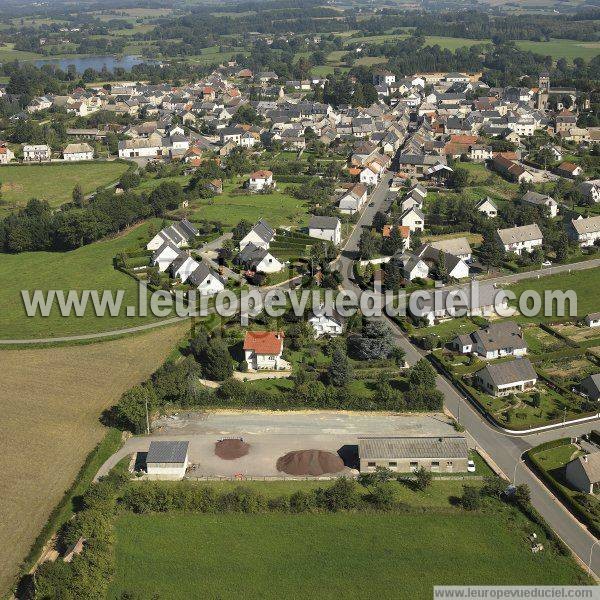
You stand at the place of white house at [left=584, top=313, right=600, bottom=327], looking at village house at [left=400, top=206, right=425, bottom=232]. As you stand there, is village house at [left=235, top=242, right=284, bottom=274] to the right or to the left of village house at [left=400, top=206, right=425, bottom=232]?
left

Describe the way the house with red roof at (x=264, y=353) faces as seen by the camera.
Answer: facing the viewer

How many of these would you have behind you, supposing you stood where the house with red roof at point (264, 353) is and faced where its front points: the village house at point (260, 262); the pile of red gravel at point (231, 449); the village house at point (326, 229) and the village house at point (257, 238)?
3

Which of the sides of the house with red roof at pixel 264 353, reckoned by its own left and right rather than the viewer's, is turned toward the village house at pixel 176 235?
back

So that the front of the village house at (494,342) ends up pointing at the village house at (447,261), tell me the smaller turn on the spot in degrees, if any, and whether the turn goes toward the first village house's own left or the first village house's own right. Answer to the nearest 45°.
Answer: approximately 180°

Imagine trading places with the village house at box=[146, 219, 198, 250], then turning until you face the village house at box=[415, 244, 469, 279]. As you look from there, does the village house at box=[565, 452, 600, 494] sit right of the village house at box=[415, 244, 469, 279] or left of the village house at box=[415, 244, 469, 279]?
right

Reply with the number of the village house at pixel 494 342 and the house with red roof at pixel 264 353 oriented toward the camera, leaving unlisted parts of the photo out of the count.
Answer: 2

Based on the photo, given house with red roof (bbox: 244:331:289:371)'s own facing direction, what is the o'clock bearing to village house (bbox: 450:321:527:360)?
The village house is roughly at 9 o'clock from the house with red roof.

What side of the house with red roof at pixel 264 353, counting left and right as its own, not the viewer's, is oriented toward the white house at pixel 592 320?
left

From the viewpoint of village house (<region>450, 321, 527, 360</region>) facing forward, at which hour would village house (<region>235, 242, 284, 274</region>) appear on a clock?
village house (<region>235, 242, 284, 274</region>) is roughly at 4 o'clock from village house (<region>450, 321, 527, 360</region>).

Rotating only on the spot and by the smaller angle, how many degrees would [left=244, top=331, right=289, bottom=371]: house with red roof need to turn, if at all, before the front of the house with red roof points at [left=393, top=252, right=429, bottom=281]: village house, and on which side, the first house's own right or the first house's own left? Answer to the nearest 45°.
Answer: approximately 135° to the first house's own left

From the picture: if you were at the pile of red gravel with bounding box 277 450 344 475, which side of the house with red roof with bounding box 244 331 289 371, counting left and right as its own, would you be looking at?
front
